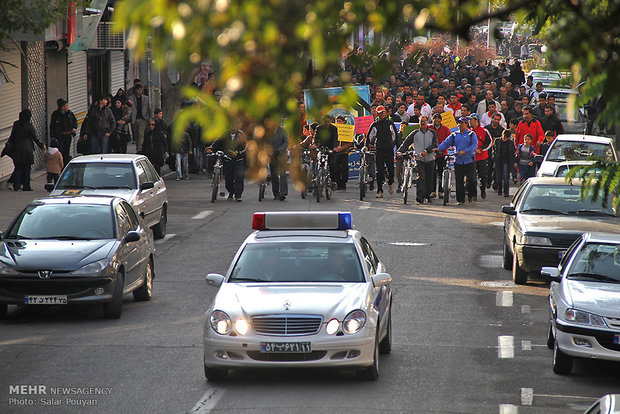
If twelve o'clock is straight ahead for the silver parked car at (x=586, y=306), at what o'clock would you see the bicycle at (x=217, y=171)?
The bicycle is roughly at 5 o'clock from the silver parked car.

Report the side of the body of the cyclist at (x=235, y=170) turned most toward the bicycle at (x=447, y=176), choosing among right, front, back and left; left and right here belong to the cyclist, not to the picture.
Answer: left

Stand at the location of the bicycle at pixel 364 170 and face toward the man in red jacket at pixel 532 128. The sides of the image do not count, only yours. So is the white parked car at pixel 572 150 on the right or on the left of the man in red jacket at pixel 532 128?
right

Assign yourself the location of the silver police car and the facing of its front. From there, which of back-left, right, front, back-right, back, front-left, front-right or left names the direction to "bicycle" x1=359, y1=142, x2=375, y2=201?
back

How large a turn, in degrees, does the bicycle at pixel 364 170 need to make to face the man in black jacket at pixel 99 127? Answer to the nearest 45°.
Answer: approximately 135° to its right

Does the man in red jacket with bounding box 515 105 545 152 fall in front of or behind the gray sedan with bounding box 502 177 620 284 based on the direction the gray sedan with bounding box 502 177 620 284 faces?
behind

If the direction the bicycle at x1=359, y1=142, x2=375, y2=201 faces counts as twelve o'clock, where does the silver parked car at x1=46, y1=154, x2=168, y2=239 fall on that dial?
The silver parked car is roughly at 1 o'clock from the bicycle.

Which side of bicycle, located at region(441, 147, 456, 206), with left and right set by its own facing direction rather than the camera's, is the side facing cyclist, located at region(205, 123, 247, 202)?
right
